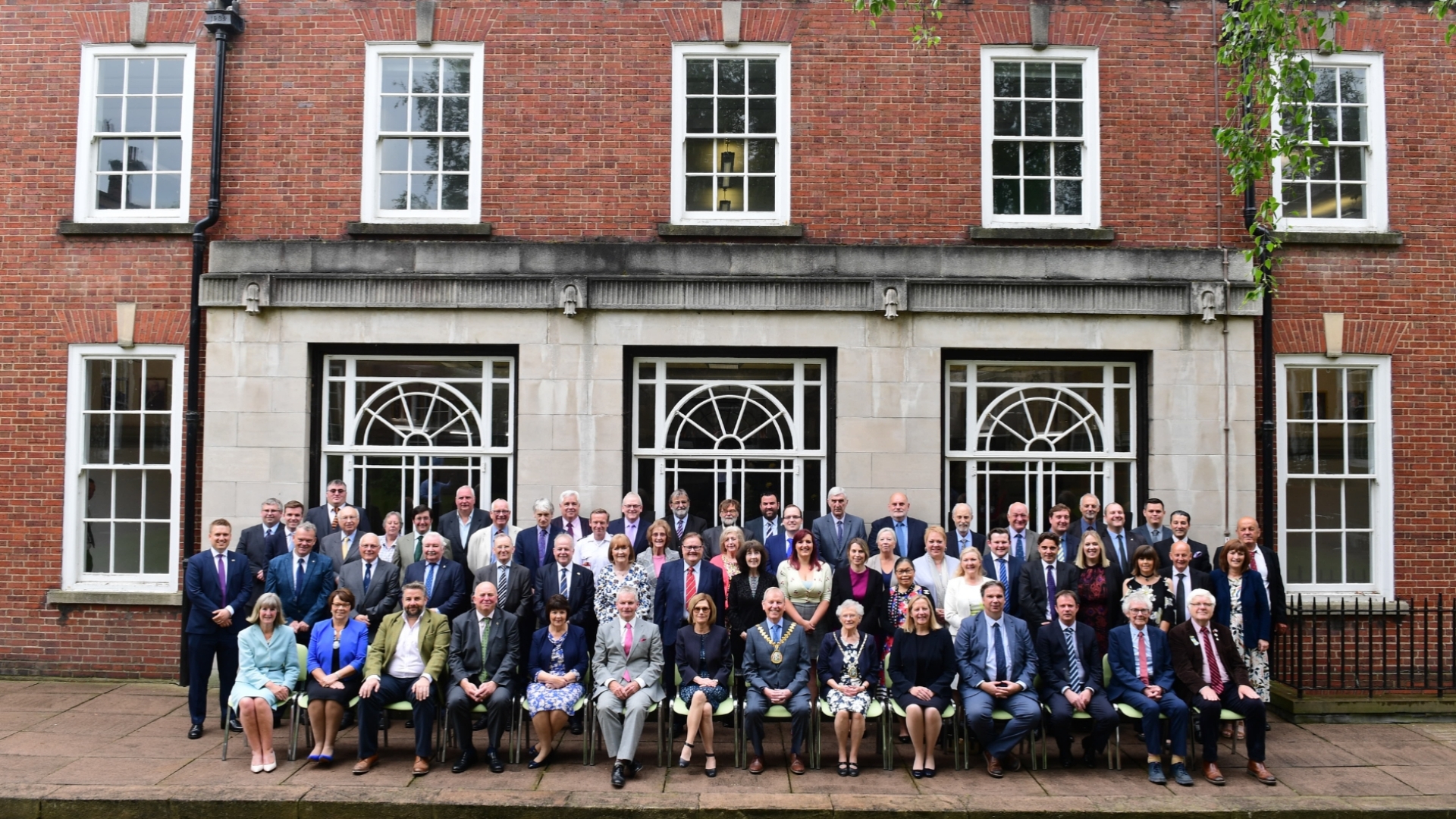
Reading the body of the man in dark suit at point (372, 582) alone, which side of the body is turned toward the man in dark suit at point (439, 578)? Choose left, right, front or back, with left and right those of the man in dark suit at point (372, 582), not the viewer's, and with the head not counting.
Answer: left

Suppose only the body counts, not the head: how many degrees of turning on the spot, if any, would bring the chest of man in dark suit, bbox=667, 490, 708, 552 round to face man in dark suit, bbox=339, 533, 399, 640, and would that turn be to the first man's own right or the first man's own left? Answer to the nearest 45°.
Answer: approximately 90° to the first man's own right

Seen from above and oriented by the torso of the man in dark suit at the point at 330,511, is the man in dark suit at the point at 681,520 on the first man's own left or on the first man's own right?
on the first man's own left

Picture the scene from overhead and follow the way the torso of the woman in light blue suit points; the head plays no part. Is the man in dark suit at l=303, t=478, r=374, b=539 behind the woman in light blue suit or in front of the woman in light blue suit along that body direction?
behind

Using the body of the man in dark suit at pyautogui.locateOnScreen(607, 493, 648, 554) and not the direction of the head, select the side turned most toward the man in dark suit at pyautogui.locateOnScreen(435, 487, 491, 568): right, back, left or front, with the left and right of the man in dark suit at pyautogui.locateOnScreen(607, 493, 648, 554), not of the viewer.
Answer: right

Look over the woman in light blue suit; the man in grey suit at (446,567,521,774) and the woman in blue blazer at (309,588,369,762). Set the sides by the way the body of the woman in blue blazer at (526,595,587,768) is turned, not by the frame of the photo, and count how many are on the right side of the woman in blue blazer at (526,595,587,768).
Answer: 3

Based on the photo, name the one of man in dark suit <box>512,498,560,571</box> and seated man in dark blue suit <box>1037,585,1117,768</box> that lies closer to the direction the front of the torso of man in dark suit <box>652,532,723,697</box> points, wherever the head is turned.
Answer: the seated man in dark blue suit

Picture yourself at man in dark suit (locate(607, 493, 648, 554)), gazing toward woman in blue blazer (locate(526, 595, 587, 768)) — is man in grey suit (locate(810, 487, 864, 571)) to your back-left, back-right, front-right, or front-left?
back-left
